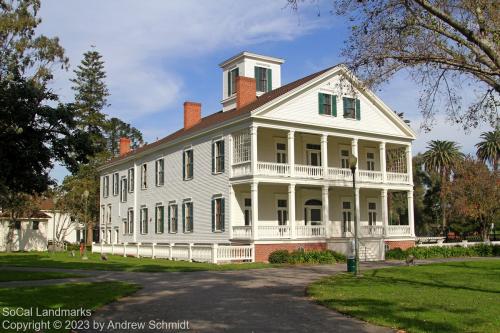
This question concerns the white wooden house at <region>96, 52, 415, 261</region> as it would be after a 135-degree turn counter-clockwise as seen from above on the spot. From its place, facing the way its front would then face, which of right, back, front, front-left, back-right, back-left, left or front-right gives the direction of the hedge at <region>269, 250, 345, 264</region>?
back

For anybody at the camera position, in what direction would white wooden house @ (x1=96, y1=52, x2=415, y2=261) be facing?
facing the viewer and to the right of the viewer

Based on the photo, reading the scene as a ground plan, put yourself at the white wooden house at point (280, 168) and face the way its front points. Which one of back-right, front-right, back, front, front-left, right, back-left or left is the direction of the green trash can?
front-right

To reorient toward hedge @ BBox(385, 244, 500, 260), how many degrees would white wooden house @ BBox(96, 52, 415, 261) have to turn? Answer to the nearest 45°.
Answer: approximately 45° to its left

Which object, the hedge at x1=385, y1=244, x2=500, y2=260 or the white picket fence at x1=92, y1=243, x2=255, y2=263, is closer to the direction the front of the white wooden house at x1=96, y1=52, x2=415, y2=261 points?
the hedge

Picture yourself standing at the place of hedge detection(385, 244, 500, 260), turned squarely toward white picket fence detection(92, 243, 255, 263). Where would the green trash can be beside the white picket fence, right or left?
left

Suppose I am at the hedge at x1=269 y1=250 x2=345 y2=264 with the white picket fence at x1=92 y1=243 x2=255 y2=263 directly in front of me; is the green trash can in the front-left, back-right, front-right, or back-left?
back-left

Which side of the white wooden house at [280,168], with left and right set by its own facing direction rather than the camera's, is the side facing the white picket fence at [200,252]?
right

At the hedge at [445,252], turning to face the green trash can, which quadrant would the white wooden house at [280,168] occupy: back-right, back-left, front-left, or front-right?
front-right

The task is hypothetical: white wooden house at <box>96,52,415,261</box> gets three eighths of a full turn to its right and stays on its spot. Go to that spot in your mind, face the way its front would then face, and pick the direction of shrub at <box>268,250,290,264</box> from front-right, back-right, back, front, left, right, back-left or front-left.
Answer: left
